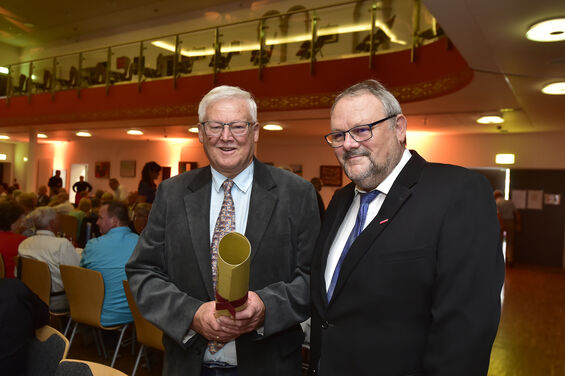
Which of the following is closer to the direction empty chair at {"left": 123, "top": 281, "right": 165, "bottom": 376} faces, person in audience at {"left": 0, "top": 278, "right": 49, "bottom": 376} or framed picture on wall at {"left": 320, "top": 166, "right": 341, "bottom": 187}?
the framed picture on wall

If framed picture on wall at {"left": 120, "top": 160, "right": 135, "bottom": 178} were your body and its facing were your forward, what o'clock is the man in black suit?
The man in black suit is roughly at 12 o'clock from the framed picture on wall.

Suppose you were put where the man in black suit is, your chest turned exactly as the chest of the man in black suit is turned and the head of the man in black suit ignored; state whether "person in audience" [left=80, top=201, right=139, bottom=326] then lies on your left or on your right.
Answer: on your right

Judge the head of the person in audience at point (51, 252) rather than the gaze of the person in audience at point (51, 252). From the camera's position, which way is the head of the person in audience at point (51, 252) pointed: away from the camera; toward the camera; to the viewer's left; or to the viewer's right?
away from the camera

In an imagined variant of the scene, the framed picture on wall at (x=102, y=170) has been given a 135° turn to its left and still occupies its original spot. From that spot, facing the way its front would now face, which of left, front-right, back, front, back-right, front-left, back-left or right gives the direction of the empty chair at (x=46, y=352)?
back-right

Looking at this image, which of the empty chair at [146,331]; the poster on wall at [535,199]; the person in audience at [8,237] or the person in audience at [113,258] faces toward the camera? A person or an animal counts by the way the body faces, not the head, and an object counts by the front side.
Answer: the poster on wall

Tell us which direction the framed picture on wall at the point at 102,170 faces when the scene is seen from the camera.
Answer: facing the viewer

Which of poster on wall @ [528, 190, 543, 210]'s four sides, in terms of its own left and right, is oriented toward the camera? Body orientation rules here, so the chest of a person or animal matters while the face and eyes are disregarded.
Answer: front

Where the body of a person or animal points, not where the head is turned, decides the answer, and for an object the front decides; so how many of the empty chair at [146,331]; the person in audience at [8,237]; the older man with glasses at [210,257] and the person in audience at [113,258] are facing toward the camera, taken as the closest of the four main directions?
1

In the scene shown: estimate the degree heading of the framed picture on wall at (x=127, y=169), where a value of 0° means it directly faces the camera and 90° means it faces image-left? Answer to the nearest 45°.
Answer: approximately 0°

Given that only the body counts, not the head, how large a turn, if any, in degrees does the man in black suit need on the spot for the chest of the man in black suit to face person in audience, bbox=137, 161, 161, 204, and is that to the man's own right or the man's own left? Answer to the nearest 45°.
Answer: approximately 90° to the man's own right

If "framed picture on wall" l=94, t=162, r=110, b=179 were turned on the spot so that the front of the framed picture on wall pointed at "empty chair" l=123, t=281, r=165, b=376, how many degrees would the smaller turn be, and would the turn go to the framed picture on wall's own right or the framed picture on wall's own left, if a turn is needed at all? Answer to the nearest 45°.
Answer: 0° — it already faces it

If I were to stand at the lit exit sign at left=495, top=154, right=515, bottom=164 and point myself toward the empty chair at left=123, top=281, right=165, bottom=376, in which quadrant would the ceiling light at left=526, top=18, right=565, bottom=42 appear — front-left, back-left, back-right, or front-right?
front-left

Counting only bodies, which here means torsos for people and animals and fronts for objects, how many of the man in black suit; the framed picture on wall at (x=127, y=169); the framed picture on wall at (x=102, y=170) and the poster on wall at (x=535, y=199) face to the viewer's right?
0

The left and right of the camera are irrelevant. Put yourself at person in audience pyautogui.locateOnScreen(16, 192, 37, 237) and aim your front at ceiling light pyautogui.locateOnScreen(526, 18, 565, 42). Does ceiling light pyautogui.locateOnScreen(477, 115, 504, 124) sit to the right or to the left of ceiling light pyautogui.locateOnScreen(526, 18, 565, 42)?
left
